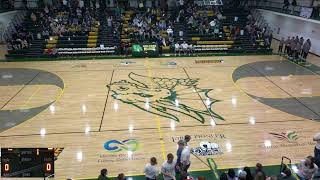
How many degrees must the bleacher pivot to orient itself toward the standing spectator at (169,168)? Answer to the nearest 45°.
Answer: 0° — it already faces them

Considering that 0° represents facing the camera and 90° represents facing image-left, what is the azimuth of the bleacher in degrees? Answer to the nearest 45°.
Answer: approximately 0°

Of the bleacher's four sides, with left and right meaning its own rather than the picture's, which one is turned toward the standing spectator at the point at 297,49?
left

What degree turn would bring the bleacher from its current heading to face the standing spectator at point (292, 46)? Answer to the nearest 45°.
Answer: approximately 90° to its left

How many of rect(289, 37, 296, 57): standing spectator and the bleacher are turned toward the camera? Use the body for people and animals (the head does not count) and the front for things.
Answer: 1

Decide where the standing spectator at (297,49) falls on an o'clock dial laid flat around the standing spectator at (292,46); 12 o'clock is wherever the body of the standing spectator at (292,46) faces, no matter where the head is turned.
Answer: the standing spectator at (297,49) is roughly at 8 o'clock from the standing spectator at (292,46).

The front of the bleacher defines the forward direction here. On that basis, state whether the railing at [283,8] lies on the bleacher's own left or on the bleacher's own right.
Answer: on the bleacher's own left

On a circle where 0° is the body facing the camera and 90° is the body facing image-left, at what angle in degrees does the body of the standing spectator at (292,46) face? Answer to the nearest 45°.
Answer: approximately 90°

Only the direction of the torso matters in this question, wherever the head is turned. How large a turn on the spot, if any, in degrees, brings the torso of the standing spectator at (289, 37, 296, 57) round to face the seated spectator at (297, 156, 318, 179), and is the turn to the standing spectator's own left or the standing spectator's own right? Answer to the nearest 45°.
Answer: approximately 90° to the standing spectator's own left

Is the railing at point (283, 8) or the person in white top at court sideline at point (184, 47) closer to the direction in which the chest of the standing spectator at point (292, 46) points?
the person in white top at court sideline
